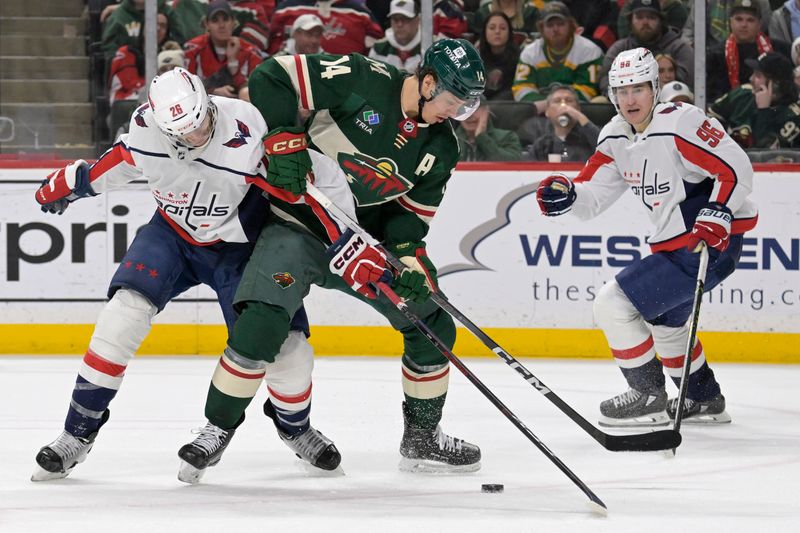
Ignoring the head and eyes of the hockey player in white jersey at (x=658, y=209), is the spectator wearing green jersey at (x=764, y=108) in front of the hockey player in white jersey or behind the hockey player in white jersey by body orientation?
behind

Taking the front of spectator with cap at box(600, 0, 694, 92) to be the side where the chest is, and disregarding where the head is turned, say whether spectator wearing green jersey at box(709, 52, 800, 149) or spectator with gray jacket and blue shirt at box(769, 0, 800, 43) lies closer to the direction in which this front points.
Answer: the spectator wearing green jersey

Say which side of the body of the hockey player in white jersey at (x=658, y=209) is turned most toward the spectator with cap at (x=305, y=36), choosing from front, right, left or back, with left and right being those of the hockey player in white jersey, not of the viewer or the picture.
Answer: right

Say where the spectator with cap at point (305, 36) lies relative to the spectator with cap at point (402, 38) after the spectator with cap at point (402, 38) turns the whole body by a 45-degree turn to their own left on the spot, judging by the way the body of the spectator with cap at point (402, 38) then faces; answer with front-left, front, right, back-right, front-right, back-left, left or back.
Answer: back-right

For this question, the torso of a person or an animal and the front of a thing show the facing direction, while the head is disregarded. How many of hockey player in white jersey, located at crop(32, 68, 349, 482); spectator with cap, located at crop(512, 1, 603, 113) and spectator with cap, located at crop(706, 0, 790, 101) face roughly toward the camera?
3

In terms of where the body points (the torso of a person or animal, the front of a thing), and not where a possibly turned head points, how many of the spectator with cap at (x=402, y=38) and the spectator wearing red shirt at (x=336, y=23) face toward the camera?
2

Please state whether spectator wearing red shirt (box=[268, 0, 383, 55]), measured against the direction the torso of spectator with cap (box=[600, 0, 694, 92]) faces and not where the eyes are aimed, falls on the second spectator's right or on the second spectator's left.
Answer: on the second spectator's right

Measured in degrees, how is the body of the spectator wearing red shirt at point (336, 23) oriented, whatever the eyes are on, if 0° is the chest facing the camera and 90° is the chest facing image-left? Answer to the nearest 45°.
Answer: approximately 0°

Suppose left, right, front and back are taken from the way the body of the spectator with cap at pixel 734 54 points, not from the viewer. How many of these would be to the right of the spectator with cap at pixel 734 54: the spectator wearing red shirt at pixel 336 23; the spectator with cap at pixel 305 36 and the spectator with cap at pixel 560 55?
3

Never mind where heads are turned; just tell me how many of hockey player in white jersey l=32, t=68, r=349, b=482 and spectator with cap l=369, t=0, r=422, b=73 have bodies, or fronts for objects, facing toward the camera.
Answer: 2
